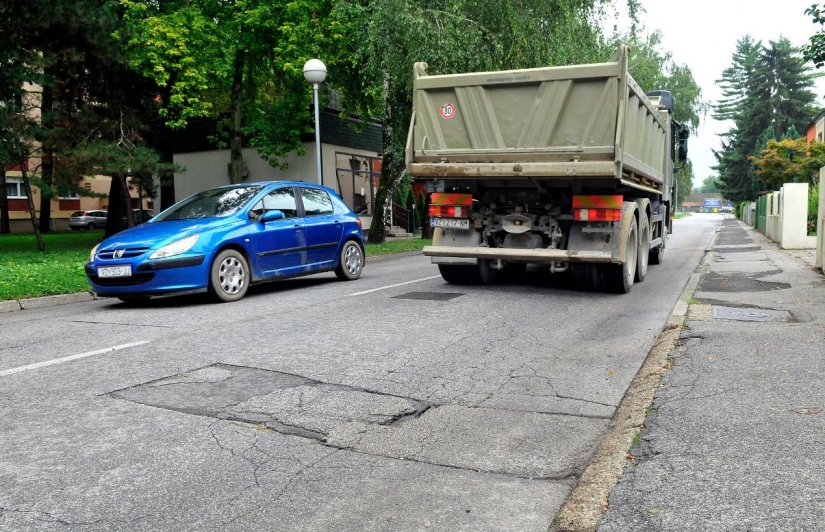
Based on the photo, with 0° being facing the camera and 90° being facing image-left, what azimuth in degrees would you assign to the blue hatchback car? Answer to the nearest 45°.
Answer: approximately 45°

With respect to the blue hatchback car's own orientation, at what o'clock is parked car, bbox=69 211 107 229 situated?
The parked car is roughly at 4 o'clock from the blue hatchback car.

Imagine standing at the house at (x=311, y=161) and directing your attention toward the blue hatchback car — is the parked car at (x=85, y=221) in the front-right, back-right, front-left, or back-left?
back-right

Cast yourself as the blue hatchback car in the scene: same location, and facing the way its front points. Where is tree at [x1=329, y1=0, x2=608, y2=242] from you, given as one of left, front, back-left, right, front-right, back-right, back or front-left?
back

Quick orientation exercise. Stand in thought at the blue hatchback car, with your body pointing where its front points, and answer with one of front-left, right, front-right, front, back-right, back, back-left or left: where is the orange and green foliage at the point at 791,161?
back

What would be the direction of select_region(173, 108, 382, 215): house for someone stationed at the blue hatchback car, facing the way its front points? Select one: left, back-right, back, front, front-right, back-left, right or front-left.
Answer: back-right

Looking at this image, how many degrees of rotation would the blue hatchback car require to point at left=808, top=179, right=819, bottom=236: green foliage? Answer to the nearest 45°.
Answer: approximately 180°
